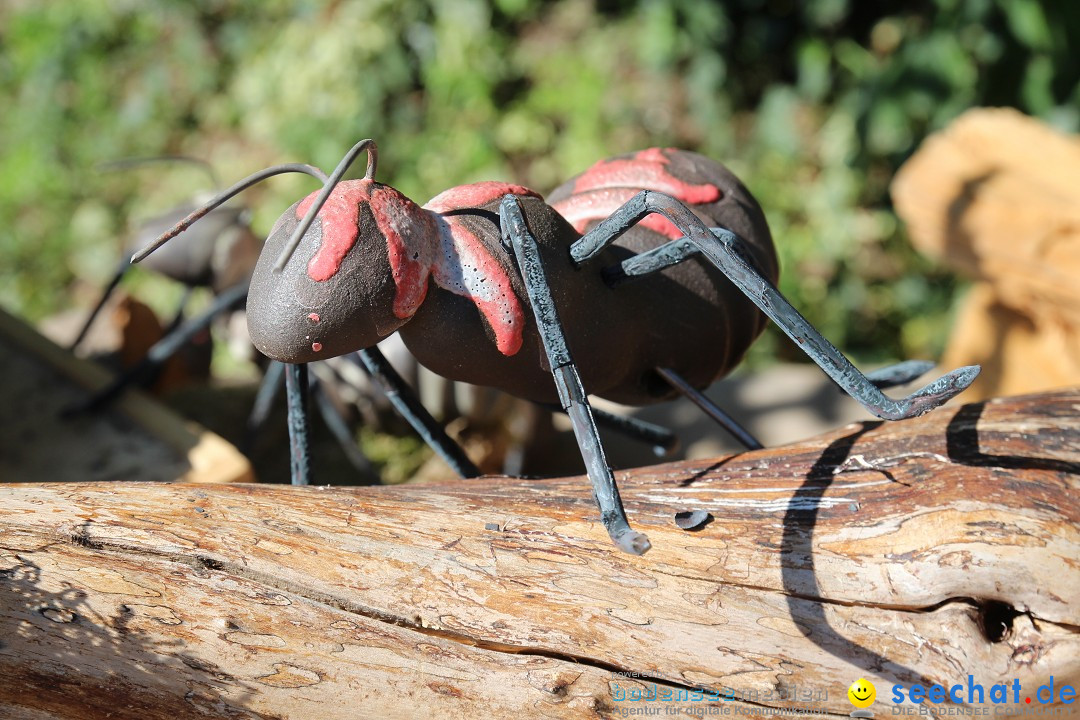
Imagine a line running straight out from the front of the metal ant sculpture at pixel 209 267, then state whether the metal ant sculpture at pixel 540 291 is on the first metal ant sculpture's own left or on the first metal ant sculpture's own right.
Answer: on the first metal ant sculpture's own left

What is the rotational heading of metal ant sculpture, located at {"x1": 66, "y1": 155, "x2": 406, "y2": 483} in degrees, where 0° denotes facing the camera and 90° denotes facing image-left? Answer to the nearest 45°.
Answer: approximately 90°
